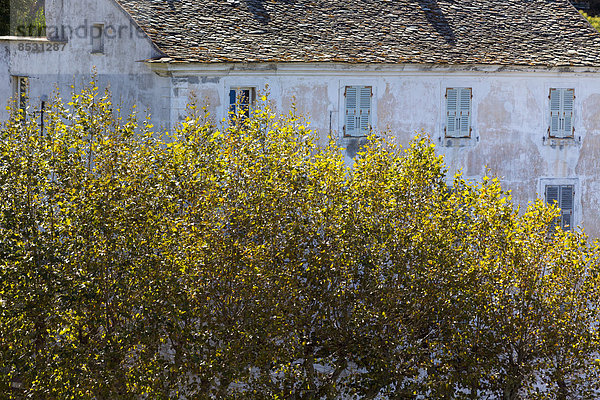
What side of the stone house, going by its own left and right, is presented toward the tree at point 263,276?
front

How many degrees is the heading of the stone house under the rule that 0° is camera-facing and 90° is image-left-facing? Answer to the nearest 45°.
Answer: approximately 0°
